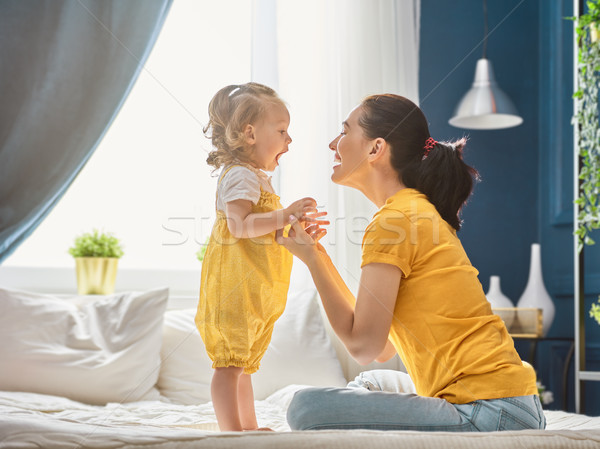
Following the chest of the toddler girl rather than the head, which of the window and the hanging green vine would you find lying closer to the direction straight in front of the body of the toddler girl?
the hanging green vine

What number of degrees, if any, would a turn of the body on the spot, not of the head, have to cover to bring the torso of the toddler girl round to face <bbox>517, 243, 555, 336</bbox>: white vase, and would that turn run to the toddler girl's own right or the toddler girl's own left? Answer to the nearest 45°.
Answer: approximately 45° to the toddler girl's own left

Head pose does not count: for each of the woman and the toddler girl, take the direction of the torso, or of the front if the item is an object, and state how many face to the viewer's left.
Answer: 1

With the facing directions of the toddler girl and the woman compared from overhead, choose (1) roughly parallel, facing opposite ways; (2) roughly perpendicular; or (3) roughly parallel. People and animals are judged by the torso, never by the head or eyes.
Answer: roughly parallel, facing opposite ways

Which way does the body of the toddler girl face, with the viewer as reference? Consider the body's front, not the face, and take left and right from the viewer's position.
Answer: facing to the right of the viewer

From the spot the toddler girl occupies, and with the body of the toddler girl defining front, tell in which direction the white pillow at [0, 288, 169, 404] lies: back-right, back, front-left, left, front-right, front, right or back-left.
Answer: back-left

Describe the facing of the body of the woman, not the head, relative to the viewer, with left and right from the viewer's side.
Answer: facing to the left of the viewer

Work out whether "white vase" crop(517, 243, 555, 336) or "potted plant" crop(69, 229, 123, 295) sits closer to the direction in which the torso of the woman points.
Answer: the potted plant
